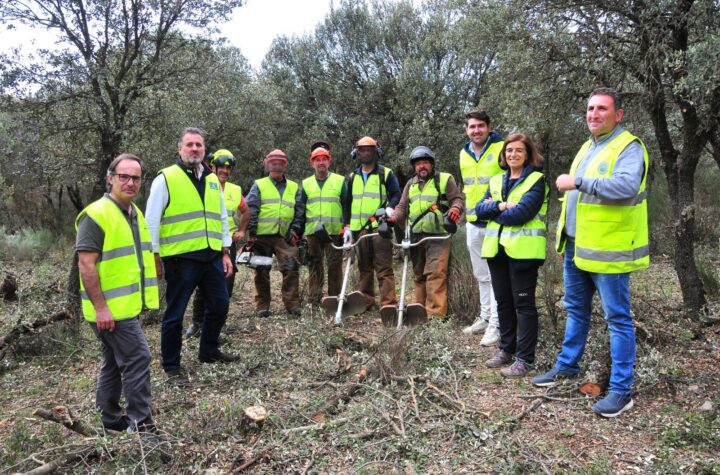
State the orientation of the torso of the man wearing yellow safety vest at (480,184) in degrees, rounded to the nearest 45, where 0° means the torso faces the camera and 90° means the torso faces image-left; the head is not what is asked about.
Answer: approximately 45°

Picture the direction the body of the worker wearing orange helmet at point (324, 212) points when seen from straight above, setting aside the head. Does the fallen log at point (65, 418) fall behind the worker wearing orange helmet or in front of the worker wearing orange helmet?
in front

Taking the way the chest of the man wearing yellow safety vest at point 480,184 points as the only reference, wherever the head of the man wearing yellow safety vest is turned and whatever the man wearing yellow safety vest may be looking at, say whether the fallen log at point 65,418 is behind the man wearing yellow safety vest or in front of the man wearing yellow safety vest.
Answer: in front

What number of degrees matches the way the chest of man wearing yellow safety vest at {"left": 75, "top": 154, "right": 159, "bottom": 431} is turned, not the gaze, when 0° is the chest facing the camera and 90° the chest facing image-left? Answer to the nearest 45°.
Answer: approximately 315°

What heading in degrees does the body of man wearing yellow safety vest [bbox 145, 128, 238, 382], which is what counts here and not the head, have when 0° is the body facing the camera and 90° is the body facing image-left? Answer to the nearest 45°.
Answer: approximately 315°

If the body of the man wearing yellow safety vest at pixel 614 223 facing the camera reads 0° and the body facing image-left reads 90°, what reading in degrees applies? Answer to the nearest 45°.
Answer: approximately 45°

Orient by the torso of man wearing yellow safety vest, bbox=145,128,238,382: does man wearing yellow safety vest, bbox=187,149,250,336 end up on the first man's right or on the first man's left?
on the first man's left

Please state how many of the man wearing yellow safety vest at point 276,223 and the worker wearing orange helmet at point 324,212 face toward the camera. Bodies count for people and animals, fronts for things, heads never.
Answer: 2

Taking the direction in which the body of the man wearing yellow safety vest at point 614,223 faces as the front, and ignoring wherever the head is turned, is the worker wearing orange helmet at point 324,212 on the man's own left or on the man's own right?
on the man's own right

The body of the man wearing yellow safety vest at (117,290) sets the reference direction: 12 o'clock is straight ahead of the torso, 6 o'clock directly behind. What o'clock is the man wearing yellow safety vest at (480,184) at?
the man wearing yellow safety vest at (480,184) is roughly at 10 o'clock from the man wearing yellow safety vest at (117,290).

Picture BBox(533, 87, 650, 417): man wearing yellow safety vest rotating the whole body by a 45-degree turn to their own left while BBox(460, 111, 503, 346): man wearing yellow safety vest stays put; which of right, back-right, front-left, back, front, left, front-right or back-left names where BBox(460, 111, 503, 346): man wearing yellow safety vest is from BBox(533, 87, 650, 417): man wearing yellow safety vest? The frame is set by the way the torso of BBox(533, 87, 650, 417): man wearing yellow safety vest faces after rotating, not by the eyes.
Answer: back-right
